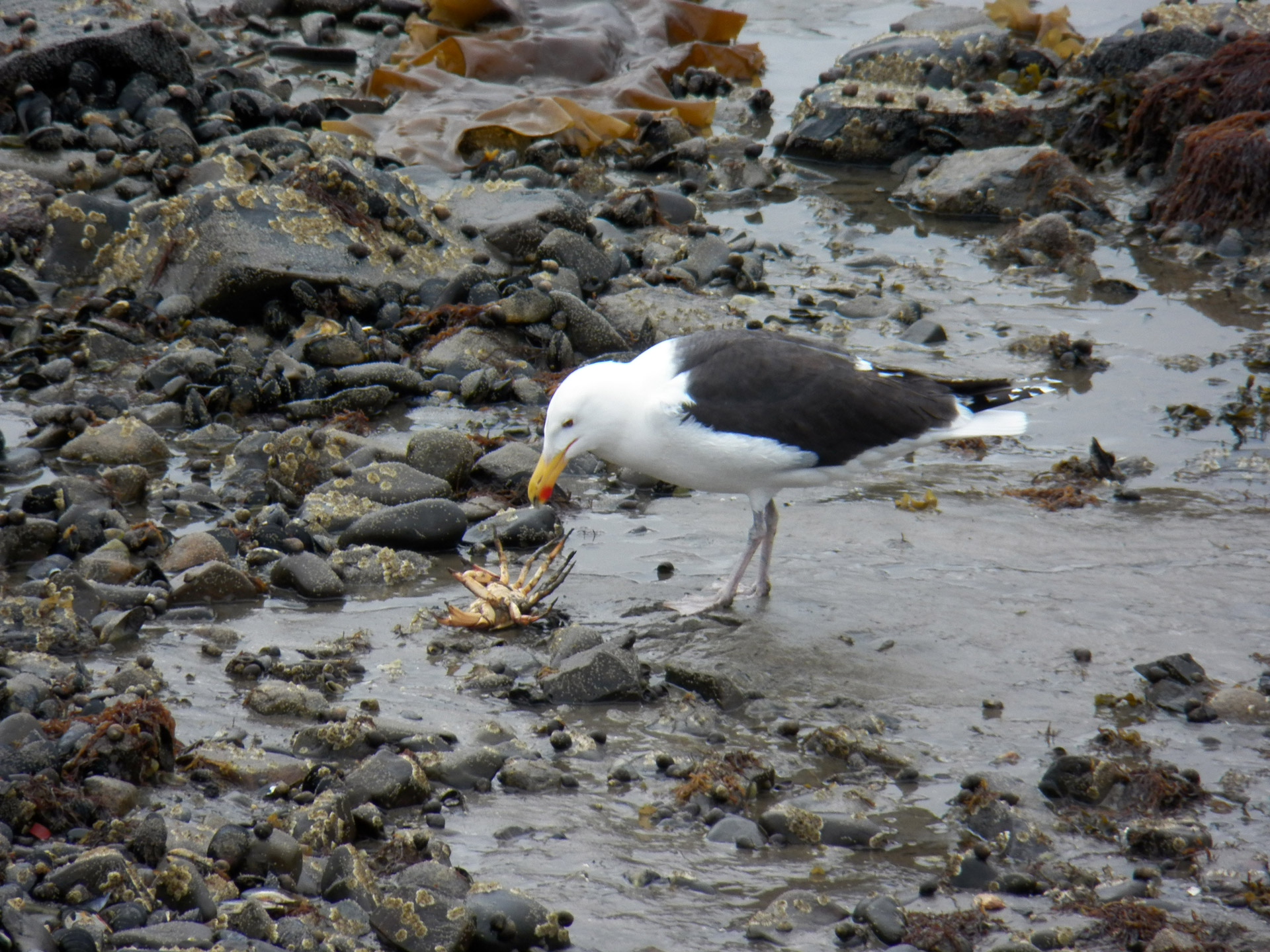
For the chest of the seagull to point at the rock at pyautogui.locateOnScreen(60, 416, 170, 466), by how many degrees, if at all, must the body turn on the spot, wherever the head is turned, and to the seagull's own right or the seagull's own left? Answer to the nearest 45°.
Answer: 0° — it already faces it

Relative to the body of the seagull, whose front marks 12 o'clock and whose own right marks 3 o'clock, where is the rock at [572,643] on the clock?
The rock is roughly at 10 o'clock from the seagull.

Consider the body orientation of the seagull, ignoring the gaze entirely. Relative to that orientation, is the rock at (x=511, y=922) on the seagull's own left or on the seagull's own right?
on the seagull's own left

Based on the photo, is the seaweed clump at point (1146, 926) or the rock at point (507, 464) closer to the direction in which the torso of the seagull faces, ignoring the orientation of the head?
the rock

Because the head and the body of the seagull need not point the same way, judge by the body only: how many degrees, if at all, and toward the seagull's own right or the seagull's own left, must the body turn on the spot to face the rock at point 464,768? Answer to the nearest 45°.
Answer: approximately 90° to the seagull's own left

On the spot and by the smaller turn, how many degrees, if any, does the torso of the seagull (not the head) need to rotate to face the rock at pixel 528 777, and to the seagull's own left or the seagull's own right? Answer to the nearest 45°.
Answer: approximately 90° to the seagull's own left

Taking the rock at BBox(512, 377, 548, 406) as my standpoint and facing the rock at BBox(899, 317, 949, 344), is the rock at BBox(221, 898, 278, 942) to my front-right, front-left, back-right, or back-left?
back-right

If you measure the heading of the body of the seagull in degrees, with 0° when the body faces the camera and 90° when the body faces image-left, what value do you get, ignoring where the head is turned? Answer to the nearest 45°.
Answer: approximately 90°

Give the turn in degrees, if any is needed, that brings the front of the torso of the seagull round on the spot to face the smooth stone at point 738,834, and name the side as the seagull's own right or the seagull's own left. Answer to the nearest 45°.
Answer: approximately 90° to the seagull's own left

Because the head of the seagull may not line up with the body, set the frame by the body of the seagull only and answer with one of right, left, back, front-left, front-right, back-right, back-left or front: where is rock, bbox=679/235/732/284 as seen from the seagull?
right

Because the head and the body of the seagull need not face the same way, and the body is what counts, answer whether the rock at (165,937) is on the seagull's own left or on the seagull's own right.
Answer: on the seagull's own left

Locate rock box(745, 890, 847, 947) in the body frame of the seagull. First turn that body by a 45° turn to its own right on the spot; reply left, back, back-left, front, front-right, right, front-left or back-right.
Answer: back-left
